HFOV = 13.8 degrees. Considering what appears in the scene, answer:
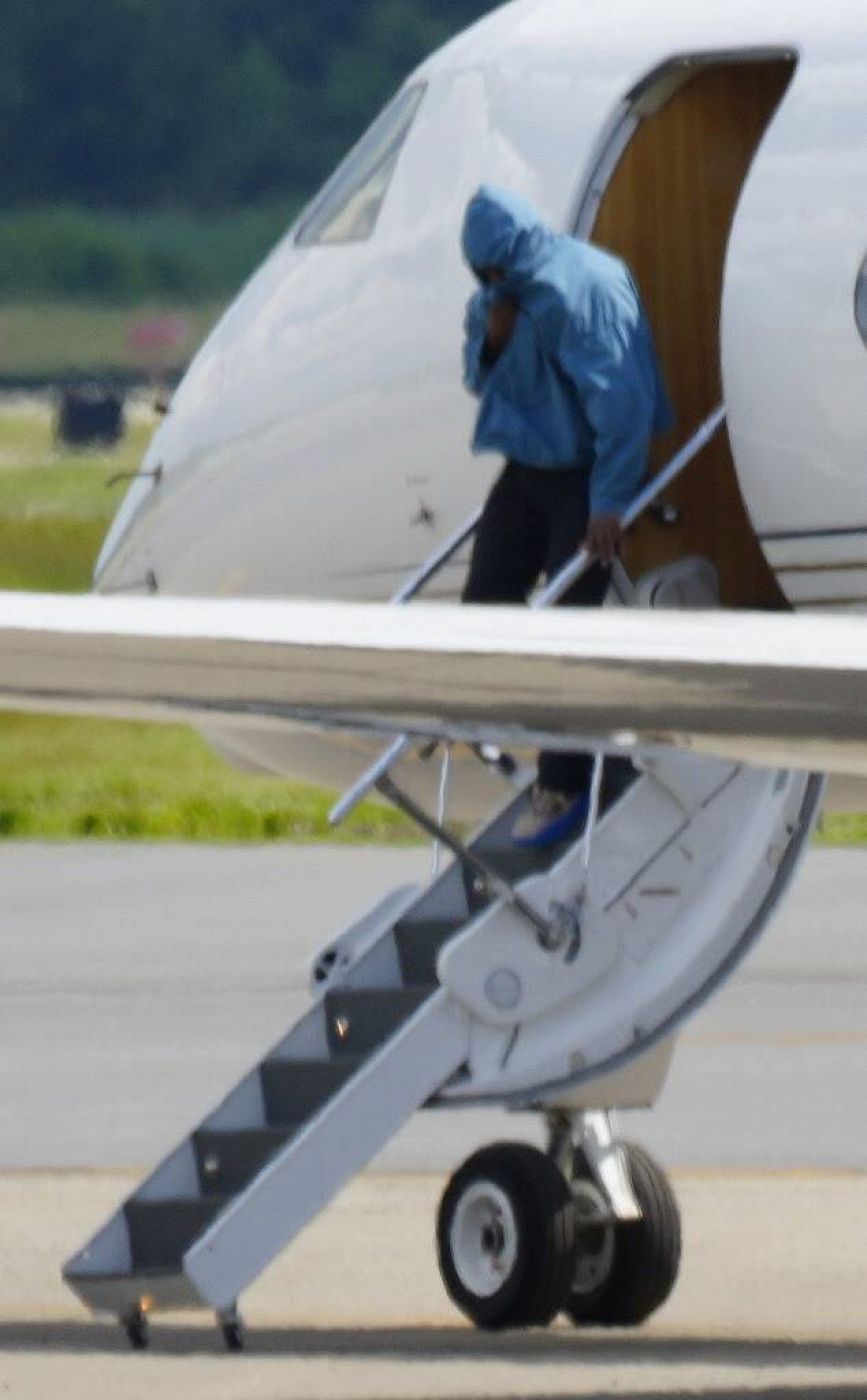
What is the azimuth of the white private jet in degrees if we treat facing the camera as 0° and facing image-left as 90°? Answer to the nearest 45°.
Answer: approximately 135°

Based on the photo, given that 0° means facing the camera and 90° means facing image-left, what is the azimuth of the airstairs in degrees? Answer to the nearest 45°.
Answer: approximately 45°
